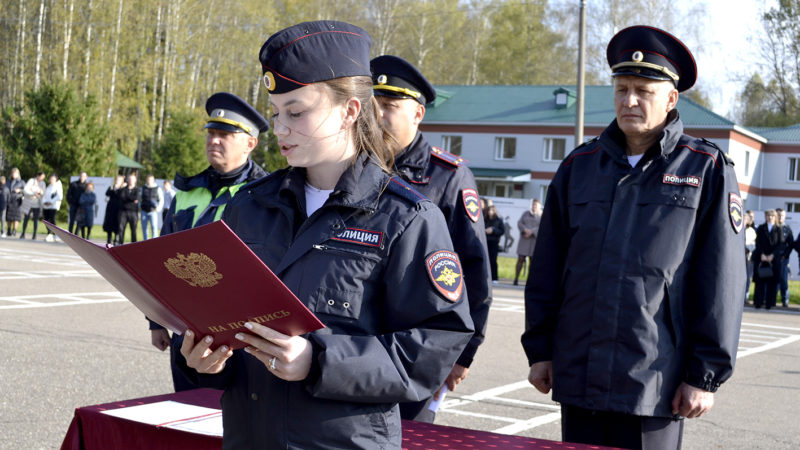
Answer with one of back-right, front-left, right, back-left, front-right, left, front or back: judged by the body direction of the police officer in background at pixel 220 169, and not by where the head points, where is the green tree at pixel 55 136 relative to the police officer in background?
back-right

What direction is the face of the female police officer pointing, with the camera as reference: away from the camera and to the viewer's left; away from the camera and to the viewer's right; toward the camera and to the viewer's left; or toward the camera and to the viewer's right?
toward the camera and to the viewer's left

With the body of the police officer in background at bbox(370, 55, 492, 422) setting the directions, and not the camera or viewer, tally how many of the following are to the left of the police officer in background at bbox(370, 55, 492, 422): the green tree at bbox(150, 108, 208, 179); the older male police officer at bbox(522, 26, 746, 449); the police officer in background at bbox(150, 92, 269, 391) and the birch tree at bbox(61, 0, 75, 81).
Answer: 1

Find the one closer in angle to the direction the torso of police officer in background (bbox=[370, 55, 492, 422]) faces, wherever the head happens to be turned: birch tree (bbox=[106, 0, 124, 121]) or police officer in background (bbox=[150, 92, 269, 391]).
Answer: the police officer in background

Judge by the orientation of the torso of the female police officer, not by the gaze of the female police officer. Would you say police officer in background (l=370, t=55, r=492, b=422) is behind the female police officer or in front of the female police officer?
behind

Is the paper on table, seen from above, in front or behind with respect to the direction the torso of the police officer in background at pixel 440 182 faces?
in front

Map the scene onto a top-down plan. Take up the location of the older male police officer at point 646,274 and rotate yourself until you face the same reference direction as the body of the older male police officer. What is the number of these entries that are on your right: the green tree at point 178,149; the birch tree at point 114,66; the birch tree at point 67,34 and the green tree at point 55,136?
4

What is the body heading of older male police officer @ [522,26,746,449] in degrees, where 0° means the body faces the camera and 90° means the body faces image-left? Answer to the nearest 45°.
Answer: approximately 45°

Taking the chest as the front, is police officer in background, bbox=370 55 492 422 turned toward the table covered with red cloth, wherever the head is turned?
yes

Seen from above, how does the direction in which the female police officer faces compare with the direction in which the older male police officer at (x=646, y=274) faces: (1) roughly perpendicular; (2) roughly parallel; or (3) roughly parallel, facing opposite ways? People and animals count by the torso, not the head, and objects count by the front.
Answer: roughly parallel

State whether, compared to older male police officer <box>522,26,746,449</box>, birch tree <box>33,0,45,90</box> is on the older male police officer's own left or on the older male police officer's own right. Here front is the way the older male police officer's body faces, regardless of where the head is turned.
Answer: on the older male police officer's own right

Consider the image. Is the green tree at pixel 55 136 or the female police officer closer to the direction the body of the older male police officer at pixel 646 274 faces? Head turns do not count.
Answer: the female police officer
